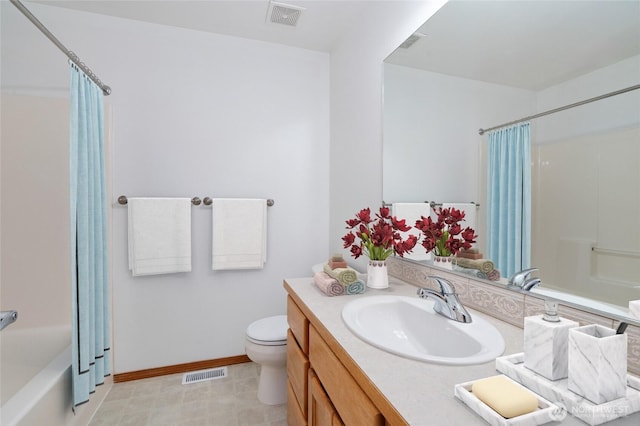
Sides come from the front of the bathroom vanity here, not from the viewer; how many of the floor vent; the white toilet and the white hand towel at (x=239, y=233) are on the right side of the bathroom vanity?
3

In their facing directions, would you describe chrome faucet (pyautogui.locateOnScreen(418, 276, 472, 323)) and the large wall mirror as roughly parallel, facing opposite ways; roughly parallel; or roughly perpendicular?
roughly parallel

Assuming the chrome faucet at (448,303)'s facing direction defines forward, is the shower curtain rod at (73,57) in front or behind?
in front

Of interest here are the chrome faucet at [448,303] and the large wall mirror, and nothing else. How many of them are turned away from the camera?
0

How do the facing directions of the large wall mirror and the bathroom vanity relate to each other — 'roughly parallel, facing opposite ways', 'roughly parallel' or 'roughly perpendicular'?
roughly parallel

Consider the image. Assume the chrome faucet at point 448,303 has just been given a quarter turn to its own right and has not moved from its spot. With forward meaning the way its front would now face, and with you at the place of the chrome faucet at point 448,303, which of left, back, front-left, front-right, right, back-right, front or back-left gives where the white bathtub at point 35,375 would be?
front-left

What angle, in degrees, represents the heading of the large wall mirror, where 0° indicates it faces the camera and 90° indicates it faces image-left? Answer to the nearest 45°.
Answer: approximately 45°

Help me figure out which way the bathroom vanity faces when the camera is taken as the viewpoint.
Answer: facing the viewer and to the left of the viewer

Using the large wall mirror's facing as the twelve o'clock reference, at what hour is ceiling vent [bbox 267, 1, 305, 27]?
The ceiling vent is roughly at 2 o'clock from the large wall mirror.

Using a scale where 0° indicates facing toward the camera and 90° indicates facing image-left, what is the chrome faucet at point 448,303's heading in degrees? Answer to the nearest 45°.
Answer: approximately 45°

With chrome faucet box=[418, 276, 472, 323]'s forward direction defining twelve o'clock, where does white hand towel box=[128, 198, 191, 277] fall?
The white hand towel is roughly at 2 o'clock from the chrome faucet.
